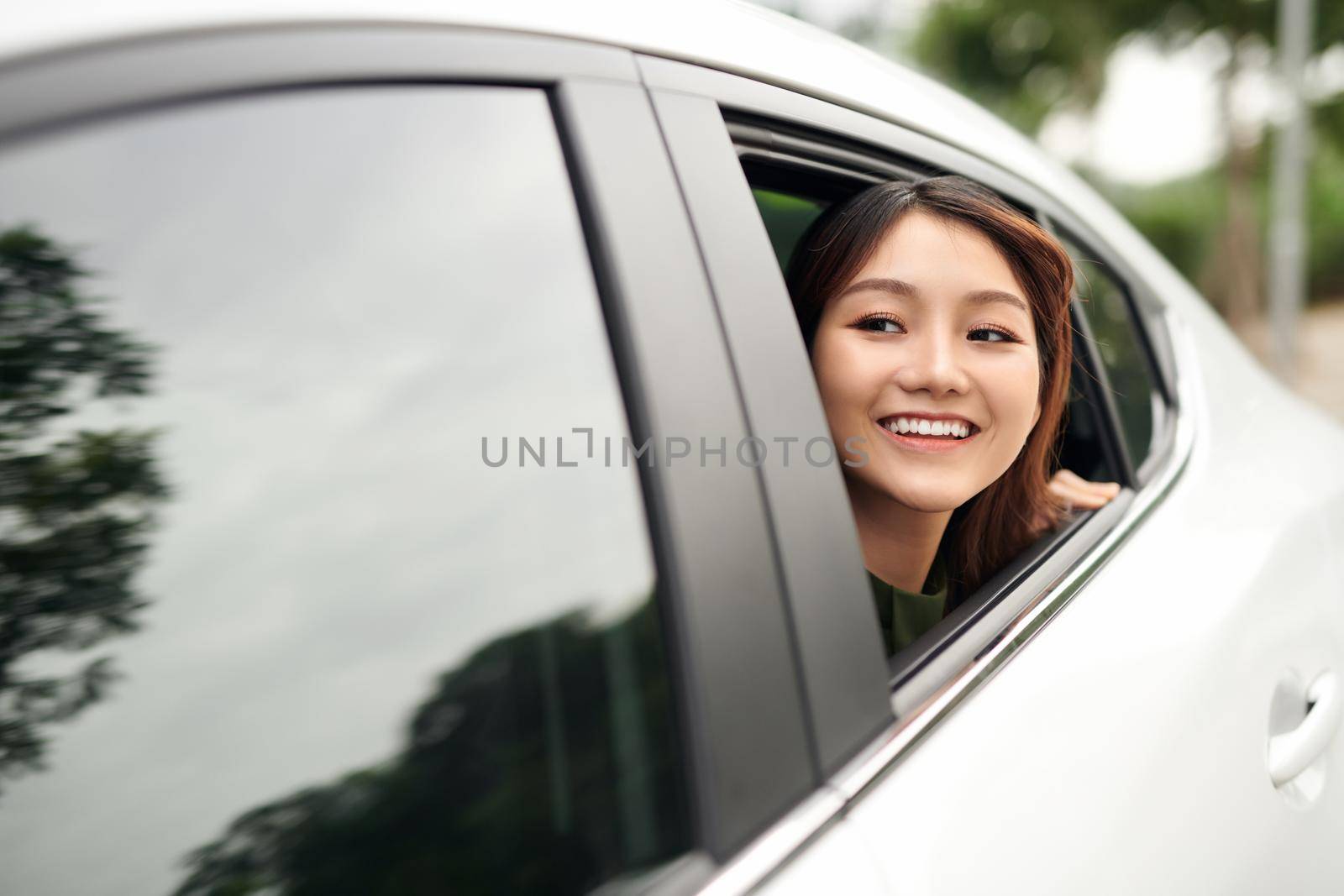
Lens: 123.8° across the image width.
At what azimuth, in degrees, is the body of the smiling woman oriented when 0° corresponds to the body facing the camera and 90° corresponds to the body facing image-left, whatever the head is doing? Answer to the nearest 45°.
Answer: approximately 0°

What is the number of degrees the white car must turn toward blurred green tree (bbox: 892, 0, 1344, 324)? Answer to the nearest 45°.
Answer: approximately 180°

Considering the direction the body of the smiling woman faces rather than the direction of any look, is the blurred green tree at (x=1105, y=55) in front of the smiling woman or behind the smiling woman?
behind
